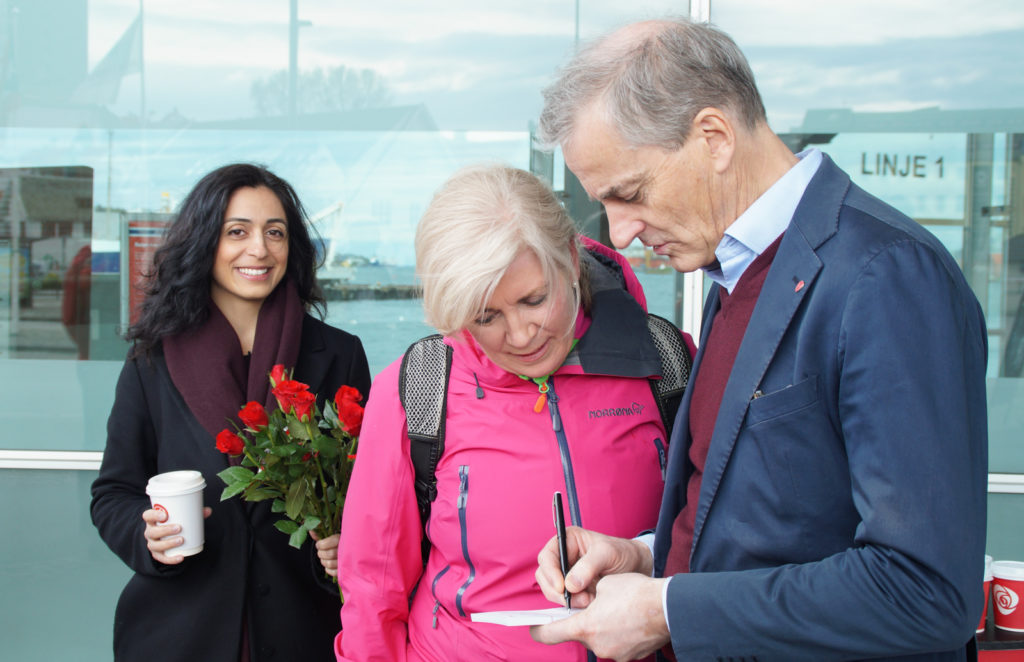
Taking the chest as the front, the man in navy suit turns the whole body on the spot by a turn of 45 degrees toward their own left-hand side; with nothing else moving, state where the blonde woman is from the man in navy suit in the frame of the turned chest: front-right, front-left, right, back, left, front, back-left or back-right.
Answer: right

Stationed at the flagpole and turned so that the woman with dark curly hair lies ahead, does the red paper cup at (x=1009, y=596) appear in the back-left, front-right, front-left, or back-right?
front-left

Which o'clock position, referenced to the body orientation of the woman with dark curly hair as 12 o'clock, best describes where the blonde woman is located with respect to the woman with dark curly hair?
The blonde woman is roughly at 11 o'clock from the woman with dark curly hair.

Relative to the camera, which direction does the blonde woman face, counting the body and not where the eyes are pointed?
toward the camera

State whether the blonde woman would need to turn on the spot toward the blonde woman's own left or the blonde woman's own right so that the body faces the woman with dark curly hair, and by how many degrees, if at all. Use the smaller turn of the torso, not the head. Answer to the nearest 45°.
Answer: approximately 135° to the blonde woman's own right

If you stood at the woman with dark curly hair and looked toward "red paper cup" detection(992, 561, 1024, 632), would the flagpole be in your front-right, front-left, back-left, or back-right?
back-left

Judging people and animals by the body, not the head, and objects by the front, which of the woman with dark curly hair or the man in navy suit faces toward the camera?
the woman with dark curly hair

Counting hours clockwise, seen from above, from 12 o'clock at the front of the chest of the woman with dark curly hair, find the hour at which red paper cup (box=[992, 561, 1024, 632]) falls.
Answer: The red paper cup is roughly at 10 o'clock from the woman with dark curly hair.

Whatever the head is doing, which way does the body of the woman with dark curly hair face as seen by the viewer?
toward the camera

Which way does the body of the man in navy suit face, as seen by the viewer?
to the viewer's left

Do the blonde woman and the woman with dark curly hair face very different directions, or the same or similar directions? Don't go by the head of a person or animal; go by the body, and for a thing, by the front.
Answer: same or similar directions

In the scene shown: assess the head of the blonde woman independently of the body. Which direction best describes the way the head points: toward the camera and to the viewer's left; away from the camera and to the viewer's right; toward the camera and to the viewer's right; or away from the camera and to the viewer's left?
toward the camera and to the viewer's right

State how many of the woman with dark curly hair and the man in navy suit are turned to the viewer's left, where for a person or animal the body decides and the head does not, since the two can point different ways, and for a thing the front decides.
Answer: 1

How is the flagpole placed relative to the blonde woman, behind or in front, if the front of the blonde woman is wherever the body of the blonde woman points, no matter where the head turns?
behind

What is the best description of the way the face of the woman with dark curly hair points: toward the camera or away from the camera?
toward the camera
